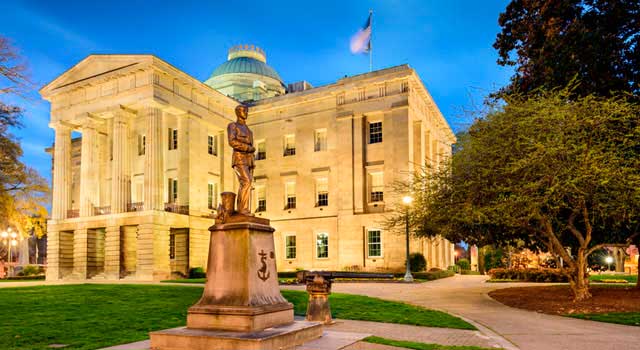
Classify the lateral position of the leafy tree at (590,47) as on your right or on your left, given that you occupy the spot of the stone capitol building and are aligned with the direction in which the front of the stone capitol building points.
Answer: on your left

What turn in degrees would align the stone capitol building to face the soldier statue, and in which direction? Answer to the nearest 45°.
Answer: approximately 45° to its left

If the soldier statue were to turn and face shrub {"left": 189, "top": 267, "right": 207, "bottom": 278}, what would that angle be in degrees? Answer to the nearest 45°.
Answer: approximately 135° to its left

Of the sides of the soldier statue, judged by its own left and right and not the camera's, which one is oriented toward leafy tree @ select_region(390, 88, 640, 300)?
left

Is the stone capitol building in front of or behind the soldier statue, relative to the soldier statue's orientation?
behind

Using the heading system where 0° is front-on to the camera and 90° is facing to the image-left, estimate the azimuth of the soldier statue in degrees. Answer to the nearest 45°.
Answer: approximately 315°

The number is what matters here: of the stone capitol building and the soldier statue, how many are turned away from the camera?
0

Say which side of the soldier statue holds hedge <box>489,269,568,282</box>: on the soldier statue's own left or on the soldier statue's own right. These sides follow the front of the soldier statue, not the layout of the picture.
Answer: on the soldier statue's own left

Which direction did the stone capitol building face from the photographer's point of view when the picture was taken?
facing the viewer and to the left of the viewer

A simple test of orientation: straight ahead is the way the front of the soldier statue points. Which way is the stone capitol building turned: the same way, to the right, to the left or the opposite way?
to the right
